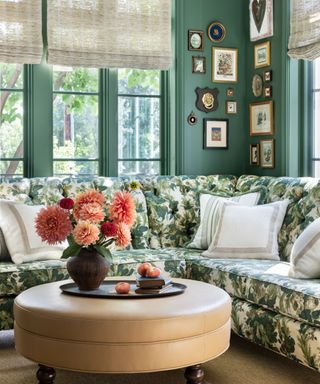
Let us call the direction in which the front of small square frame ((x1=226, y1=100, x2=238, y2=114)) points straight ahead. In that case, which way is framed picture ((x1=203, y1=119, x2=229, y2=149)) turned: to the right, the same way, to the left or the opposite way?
the same way

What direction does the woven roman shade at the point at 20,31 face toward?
toward the camera

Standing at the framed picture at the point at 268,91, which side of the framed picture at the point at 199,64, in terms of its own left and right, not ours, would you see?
left

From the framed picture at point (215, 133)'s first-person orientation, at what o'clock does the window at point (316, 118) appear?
The window is roughly at 10 o'clock from the framed picture.

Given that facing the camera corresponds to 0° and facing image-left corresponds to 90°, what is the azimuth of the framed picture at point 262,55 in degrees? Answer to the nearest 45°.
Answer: approximately 45°

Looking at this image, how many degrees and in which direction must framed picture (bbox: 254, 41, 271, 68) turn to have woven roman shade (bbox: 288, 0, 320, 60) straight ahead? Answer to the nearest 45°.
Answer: approximately 90° to its left

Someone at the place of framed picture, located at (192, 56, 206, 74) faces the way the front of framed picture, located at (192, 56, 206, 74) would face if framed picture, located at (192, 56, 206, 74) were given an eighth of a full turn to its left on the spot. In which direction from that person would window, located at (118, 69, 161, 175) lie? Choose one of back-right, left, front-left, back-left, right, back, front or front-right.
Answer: back-right

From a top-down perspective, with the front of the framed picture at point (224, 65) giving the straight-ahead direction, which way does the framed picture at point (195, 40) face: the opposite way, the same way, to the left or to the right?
the same way

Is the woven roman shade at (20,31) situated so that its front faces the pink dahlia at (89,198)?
yes

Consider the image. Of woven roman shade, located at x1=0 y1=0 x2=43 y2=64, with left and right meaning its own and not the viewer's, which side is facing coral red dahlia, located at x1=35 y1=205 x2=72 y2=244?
front

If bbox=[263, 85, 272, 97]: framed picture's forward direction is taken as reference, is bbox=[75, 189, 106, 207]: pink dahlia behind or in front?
in front

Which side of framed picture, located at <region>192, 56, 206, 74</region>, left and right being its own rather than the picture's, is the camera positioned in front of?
front

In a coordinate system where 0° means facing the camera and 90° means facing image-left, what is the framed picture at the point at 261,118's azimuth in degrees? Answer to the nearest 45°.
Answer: approximately 45°

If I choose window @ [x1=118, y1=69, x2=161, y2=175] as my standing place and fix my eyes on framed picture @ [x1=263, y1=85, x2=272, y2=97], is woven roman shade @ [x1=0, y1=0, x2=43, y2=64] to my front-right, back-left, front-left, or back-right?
back-right

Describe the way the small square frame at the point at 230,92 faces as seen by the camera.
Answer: facing the viewer

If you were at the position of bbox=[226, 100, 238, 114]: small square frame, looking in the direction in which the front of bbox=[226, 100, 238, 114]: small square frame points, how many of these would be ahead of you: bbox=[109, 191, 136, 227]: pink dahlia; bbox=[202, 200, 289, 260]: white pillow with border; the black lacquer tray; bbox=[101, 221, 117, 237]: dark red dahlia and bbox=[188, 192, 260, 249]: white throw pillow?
5
